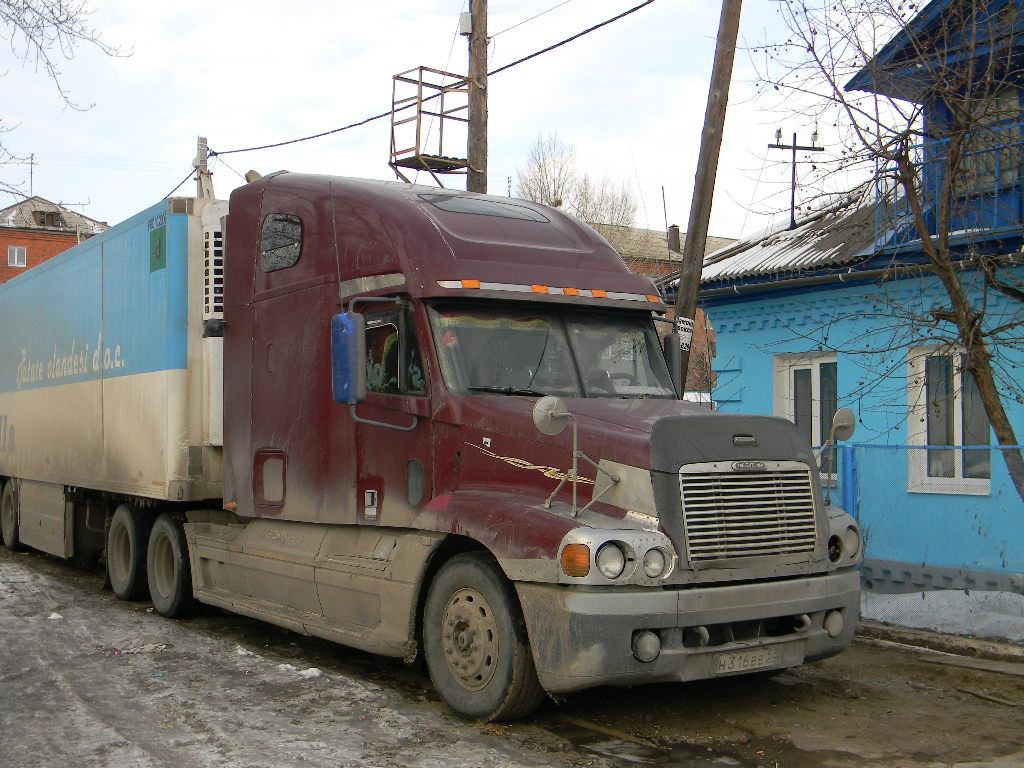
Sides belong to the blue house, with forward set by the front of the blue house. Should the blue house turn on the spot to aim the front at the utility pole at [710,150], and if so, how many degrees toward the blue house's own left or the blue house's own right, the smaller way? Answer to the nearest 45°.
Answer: approximately 45° to the blue house's own right

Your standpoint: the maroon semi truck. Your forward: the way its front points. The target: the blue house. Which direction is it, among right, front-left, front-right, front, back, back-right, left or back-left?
left

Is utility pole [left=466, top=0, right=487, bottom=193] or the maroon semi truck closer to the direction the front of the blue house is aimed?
the maroon semi truck

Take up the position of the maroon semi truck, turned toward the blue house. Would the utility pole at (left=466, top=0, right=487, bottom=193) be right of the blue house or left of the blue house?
left

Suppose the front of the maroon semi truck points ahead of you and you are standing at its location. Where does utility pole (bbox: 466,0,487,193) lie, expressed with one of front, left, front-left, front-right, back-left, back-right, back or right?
back-left

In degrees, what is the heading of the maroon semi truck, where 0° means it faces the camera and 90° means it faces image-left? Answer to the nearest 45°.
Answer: approximately 315°

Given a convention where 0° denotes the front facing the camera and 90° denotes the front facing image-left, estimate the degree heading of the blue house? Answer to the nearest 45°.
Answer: approximately 45°

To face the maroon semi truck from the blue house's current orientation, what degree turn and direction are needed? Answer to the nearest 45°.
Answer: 0° — it already faces it

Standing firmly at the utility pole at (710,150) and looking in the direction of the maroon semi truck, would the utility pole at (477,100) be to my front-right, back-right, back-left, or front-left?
back-right

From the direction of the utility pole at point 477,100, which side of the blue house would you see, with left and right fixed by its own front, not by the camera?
right
